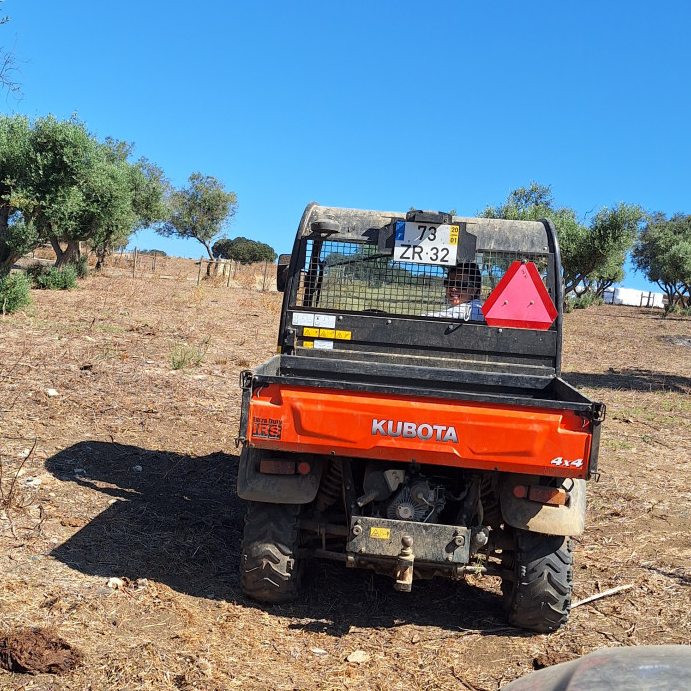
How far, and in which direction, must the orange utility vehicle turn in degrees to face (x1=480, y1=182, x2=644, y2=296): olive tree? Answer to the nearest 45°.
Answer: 0° — it already faces it

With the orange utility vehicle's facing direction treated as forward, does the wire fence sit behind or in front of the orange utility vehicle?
in front

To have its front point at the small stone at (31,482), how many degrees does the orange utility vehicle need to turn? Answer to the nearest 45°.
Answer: approximately 45° to its left

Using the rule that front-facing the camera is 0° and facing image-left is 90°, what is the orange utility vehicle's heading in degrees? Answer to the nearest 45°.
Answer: approximately 180°

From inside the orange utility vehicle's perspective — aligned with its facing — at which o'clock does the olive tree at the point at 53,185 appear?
The olive tree is roughly at 11 o'clock from the orange utility vehicle.

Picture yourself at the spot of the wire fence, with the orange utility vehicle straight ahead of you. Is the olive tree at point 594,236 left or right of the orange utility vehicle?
left

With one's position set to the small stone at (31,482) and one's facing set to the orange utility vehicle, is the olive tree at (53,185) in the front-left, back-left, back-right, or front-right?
back-left

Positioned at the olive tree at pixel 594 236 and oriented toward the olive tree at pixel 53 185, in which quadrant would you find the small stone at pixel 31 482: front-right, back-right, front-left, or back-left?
front-left
